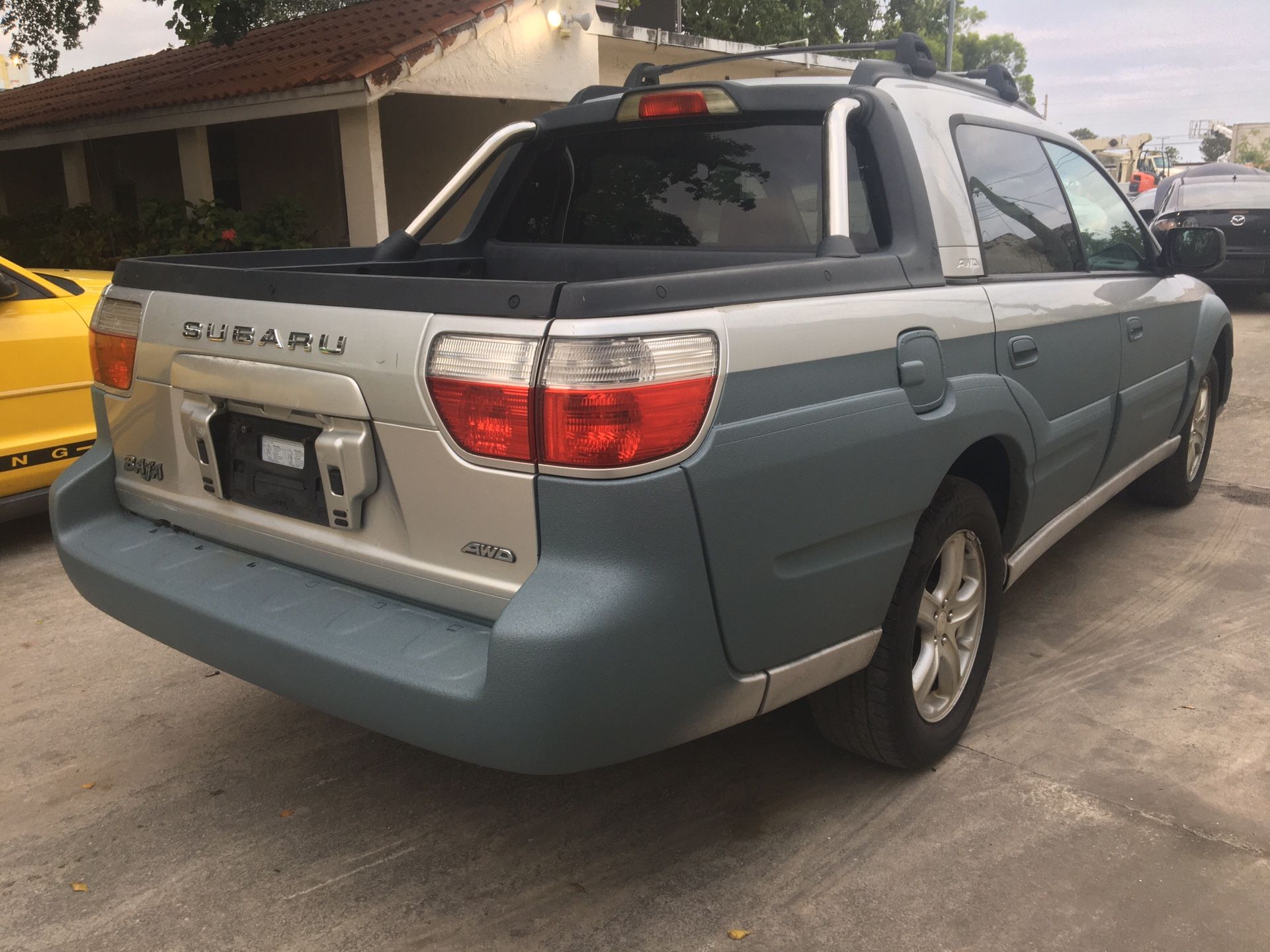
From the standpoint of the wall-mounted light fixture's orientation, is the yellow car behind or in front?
in front

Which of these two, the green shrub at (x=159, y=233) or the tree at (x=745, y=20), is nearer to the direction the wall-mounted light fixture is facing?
the green shrub

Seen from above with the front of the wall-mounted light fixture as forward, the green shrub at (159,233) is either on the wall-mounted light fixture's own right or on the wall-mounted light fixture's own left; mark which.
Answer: on the wall-mounted light fixture's own right

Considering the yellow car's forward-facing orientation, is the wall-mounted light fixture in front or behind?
in front

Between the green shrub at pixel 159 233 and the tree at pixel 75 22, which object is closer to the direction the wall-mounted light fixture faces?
the green shrub

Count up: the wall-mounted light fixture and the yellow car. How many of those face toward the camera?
1

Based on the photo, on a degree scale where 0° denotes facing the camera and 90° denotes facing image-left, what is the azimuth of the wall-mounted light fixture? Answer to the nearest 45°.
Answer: approximately 0°

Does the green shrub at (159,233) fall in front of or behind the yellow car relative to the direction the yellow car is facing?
in front

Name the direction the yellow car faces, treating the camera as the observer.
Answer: facing away from the viewer and to the right of the viewer

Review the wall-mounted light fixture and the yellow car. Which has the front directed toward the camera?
the wall-mounted light fixture

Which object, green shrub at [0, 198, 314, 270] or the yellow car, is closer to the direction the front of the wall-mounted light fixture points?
the yellow car

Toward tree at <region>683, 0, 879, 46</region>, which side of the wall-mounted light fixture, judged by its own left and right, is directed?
back
